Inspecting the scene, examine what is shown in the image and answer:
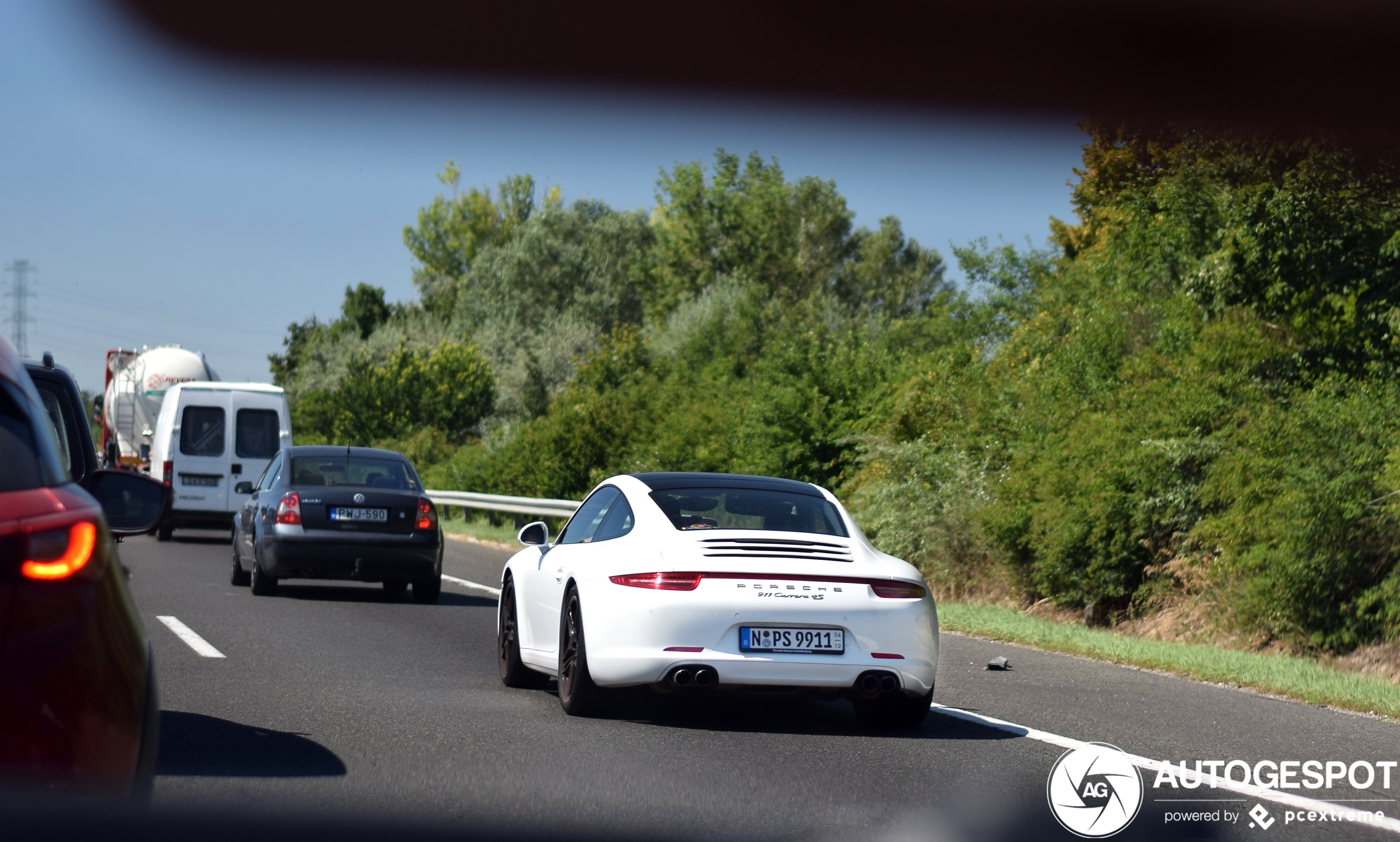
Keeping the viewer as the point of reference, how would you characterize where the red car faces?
facing away from the viewer

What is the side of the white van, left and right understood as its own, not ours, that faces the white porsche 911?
back

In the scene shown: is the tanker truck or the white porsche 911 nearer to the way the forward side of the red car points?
the tanker truck

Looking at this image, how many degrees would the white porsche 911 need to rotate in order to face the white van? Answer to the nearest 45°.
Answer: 0° — it already faces it

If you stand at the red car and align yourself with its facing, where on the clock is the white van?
The white van is roughly at 12 o'clock from the red car.

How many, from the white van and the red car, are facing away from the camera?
2

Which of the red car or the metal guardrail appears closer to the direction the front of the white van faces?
the metal guardrail

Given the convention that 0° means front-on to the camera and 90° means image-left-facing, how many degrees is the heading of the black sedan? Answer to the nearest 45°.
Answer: approximately 180°

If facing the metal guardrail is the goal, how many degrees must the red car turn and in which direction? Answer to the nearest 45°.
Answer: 0° — it already faces it

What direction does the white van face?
away from the camera

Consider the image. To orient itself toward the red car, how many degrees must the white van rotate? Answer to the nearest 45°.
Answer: approximately 180°
